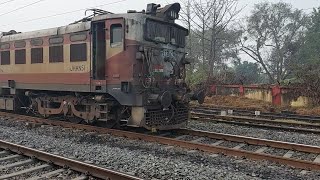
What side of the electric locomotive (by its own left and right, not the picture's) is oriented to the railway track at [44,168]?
right

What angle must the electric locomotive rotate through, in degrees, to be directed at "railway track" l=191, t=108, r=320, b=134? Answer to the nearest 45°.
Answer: approximately 45° to its left

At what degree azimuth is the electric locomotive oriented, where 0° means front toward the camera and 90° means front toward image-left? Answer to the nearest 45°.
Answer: approximately 315°

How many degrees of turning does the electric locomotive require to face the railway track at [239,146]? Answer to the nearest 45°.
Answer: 0° — it already faces it

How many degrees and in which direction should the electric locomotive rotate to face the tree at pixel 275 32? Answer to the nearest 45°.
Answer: approximately 90° to its left

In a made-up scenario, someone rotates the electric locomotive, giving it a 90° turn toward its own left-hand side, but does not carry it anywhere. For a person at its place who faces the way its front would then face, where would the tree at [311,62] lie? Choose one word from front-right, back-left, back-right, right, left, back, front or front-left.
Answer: front
